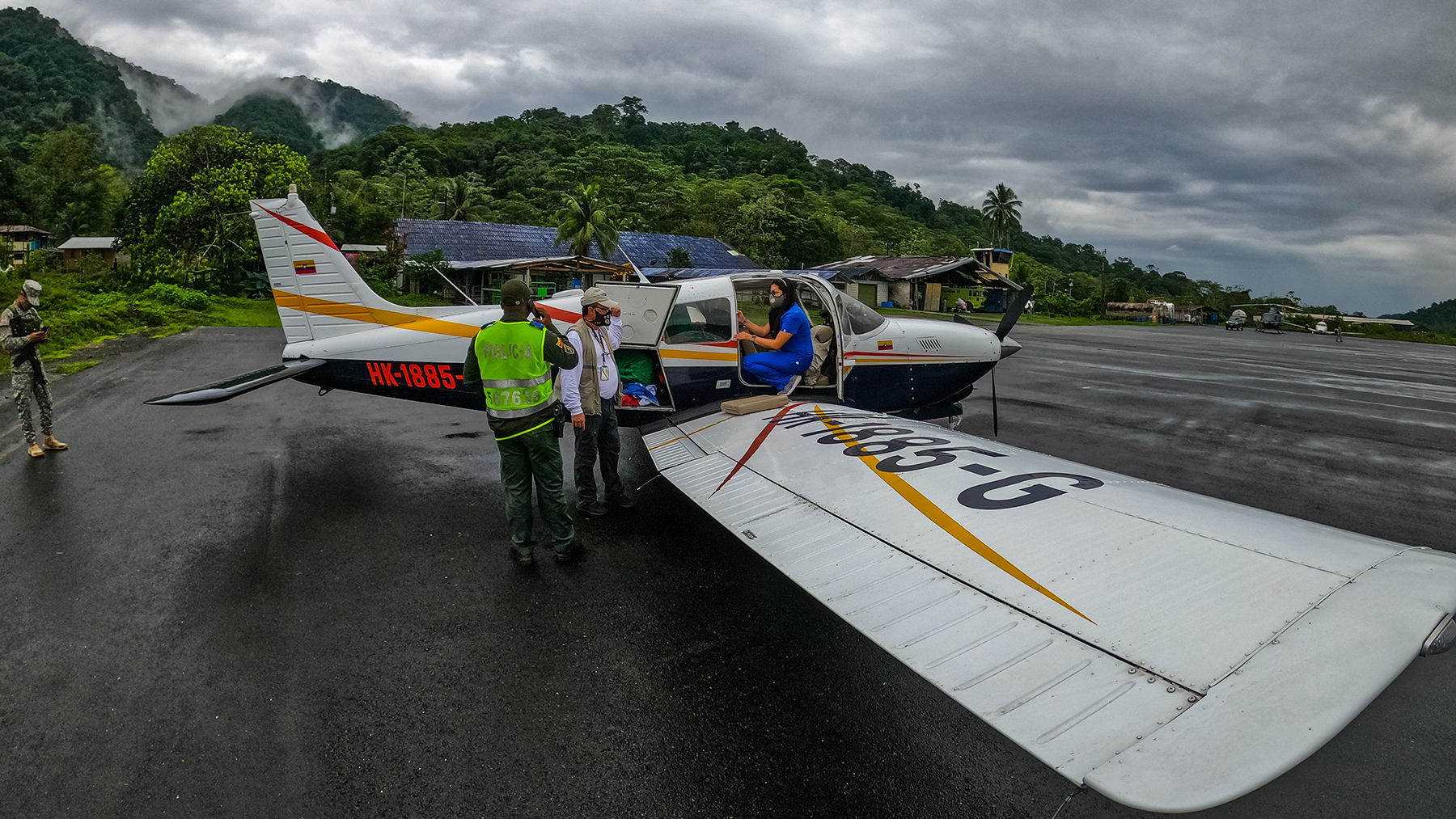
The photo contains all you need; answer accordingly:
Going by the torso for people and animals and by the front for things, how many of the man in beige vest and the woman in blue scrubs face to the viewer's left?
1

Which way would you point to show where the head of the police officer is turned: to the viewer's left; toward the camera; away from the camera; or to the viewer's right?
away from the camera

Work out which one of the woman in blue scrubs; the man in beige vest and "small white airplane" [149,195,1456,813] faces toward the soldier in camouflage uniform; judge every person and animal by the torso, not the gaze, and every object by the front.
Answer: the woman in blue scrubs

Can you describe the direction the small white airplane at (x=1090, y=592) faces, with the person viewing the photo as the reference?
facing to the right of the viewer

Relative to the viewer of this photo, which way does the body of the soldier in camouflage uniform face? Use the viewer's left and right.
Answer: facing the viewer and to the right of the viewer

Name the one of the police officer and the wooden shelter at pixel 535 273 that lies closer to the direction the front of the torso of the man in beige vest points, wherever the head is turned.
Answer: the police officer

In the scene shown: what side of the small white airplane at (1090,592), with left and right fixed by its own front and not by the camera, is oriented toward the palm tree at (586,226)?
left

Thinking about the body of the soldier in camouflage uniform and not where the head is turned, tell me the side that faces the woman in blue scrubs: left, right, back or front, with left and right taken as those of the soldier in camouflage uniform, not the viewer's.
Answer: front

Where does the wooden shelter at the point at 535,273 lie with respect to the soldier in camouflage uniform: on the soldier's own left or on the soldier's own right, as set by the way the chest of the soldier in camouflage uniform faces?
on the soldier's own left

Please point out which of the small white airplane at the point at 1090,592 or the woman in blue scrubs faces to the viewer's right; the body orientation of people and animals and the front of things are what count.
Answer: the small white airplane

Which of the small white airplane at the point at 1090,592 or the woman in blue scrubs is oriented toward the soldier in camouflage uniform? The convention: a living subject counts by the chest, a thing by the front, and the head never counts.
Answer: the woman in blue scrubs

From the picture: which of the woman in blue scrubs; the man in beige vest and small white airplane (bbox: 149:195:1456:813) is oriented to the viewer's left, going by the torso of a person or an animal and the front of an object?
the woman in blue scrubs

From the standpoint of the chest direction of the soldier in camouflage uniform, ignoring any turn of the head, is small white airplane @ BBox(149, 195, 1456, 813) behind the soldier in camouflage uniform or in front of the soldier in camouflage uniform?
in front

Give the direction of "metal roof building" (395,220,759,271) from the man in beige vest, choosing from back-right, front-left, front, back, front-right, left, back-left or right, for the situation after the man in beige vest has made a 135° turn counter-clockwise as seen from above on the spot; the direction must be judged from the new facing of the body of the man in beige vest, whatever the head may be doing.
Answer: front
